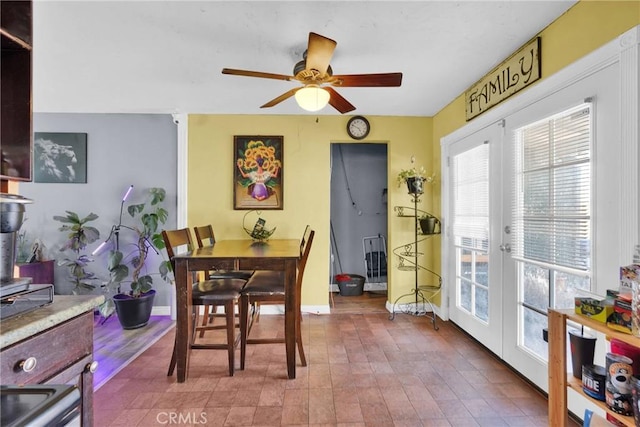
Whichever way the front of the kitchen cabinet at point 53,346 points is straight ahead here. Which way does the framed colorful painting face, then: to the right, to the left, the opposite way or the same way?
to the right

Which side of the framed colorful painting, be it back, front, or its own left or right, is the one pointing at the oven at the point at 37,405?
front

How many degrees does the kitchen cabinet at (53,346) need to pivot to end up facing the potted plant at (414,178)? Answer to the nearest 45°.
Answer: approximately 45° to its left

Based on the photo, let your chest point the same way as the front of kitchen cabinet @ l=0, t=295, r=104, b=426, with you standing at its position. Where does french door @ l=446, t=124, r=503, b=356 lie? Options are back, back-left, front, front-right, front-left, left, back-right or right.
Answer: front-left

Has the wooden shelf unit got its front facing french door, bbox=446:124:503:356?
no

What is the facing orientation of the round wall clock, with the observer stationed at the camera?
facing the viewer

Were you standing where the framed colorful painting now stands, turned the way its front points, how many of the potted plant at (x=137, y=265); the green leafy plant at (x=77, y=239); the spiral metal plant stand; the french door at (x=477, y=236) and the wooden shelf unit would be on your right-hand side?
2

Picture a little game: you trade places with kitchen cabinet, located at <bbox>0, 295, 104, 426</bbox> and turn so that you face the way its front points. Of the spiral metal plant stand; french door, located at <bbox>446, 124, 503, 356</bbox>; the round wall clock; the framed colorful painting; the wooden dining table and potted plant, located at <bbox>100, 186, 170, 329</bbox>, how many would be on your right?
0

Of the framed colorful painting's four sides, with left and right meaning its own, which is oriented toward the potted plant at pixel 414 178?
left

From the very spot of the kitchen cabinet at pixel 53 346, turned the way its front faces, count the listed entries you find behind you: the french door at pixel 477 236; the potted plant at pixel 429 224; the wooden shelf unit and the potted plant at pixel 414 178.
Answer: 0

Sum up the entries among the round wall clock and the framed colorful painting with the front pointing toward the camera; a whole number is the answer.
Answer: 2

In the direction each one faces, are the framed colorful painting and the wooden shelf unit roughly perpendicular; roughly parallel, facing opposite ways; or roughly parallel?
roughly perpendicular

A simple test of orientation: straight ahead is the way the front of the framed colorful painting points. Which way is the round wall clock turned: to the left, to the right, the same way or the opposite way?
the same way

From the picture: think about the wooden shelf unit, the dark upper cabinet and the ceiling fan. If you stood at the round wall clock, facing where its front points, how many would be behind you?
0

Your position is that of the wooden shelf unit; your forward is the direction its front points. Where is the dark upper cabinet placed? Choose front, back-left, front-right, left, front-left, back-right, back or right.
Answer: front

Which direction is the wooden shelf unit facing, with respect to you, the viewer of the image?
facing the viewer and to the left of the viewer

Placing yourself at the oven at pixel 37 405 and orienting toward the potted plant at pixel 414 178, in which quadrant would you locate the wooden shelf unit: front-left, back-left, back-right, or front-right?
front-right

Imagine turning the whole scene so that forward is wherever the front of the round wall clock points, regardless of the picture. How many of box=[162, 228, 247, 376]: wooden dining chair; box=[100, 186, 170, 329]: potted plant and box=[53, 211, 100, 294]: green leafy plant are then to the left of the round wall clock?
0

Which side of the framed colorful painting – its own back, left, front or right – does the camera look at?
front

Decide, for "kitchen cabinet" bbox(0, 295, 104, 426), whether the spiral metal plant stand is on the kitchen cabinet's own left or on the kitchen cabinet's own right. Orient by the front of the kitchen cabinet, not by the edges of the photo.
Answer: on the kitchen cabinet's own left
